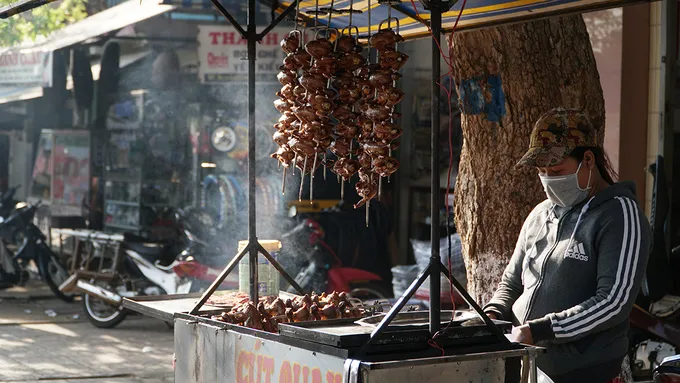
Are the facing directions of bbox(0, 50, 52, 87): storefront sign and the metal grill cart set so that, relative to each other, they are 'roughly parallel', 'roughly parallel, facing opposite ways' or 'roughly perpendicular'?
roughly perpendicular

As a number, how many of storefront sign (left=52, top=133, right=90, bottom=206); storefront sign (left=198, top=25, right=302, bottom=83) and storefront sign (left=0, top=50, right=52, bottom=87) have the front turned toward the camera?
3

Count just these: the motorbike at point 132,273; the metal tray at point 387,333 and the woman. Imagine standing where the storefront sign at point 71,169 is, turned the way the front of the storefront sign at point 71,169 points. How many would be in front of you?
3

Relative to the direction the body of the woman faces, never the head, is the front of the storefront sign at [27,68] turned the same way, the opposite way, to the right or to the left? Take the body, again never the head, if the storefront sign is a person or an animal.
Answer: to the left

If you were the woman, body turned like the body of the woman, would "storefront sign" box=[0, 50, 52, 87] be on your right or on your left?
on your right

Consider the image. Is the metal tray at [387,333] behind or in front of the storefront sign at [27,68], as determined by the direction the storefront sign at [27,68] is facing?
in front

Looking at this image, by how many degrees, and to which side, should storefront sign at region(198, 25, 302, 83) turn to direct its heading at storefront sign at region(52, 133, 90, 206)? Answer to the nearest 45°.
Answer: approximately 135° to its right

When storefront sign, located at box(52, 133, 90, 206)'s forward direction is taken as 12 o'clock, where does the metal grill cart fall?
The metal grill cart is roughly at 12 o'clock from the storefront sign.

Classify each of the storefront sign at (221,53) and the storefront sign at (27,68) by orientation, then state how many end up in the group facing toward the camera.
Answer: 2
